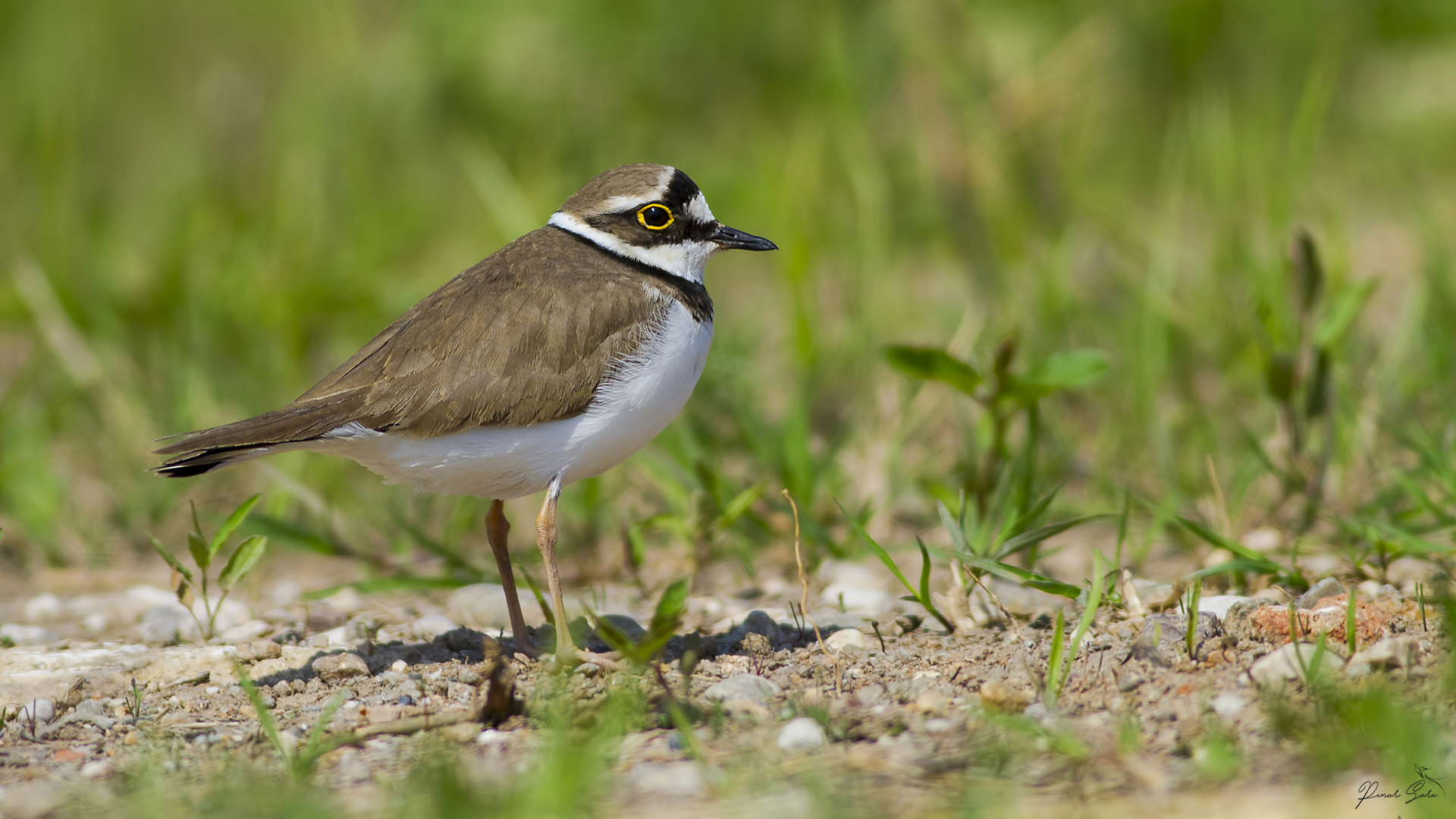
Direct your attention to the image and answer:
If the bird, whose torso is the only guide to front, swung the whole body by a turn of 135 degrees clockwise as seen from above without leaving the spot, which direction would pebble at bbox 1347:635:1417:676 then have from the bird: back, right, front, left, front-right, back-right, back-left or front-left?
left

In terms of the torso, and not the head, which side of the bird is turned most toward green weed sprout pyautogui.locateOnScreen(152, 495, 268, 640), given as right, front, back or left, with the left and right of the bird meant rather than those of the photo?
back

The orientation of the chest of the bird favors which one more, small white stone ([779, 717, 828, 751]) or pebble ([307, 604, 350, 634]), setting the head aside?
the small white stone

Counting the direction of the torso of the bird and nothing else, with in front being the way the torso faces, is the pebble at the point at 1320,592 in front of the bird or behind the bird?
in front

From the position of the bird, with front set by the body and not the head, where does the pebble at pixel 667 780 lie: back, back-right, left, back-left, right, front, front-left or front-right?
right

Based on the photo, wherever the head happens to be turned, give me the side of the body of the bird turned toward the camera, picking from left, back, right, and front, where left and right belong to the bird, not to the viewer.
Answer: right

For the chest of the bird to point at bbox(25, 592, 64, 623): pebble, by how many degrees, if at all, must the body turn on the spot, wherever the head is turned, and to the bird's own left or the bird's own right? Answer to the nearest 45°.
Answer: approximately 135° to the bird's own left

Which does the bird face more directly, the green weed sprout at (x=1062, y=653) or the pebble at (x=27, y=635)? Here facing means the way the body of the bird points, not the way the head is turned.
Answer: the green weed sprout

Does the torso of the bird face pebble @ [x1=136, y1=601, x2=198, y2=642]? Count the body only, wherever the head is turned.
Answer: no

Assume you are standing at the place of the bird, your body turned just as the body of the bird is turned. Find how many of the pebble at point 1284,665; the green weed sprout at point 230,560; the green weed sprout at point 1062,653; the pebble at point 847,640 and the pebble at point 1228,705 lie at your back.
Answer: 1

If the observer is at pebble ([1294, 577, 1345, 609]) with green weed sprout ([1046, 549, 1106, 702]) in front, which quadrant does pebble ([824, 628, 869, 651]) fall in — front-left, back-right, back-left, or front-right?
front-right

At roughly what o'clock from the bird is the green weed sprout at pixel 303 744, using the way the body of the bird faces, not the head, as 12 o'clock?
The green weed sprout is roughly at 4 o'clock from the bird.

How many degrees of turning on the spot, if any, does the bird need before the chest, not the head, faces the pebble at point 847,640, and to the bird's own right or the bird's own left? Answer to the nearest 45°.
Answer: approximately 45° to the bird's own right

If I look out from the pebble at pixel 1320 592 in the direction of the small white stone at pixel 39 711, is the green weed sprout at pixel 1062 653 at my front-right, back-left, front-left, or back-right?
front-left

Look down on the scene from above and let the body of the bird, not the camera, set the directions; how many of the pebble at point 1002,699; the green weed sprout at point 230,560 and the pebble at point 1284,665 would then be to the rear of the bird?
1

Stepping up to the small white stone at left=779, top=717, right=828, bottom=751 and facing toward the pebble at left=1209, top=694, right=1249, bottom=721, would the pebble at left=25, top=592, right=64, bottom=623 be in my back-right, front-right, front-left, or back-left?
back-left

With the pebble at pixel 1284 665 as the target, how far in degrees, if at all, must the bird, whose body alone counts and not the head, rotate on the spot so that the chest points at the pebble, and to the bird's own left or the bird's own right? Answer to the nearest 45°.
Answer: approximately 45° to the bird's own right

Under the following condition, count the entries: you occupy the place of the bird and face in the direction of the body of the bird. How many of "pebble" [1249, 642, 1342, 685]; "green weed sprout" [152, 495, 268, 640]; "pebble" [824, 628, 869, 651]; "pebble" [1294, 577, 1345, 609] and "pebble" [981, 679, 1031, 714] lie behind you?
1

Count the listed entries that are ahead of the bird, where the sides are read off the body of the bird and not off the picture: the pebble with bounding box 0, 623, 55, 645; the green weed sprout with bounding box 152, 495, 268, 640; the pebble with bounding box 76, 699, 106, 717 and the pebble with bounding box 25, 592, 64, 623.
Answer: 0
